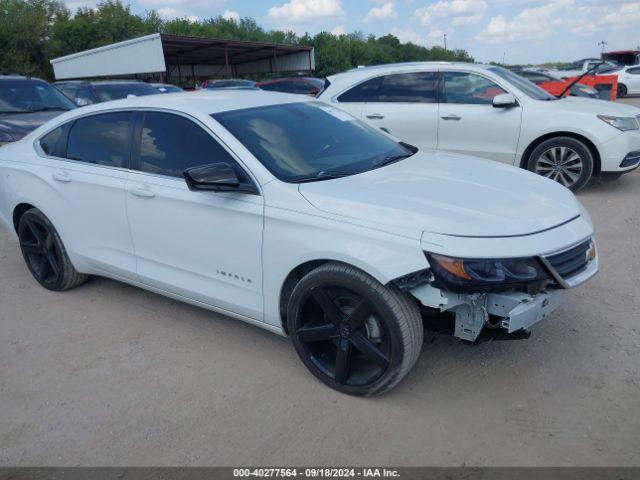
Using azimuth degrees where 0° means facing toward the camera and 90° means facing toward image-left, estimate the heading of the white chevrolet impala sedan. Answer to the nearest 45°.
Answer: approximately 315°

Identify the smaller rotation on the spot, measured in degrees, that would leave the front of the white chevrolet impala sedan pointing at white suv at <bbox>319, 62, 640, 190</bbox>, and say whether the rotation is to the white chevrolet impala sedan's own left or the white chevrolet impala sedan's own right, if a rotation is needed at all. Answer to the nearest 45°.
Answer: approximately 90° to the white chevrolet impala sedan's own left

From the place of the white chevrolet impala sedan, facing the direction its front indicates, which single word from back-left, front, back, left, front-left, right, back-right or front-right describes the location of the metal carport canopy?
back-left
